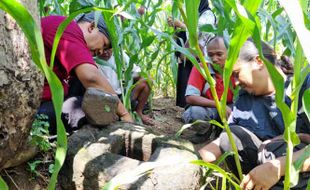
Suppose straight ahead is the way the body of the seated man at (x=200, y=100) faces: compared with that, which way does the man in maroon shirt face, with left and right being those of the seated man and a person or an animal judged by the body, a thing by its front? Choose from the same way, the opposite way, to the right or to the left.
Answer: to the left

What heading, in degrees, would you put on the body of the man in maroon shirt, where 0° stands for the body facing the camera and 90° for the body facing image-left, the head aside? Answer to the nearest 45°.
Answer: approximately 270°

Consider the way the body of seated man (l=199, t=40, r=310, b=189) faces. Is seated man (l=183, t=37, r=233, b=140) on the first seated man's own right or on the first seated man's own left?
on the first seated man's own right

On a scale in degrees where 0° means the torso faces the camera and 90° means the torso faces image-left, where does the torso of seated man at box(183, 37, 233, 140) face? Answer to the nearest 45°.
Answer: approximately 0°

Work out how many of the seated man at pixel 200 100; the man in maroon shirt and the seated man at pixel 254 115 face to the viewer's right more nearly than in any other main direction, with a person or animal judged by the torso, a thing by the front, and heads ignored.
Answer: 1

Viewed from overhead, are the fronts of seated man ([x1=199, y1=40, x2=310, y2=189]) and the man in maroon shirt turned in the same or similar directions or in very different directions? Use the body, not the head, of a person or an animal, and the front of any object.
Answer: very different directions

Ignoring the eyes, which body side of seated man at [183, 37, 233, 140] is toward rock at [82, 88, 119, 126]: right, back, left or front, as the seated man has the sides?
right

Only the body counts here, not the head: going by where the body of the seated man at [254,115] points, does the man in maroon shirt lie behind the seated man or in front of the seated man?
in front

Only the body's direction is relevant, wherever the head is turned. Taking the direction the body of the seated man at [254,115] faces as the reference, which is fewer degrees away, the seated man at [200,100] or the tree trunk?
the tree trunk
